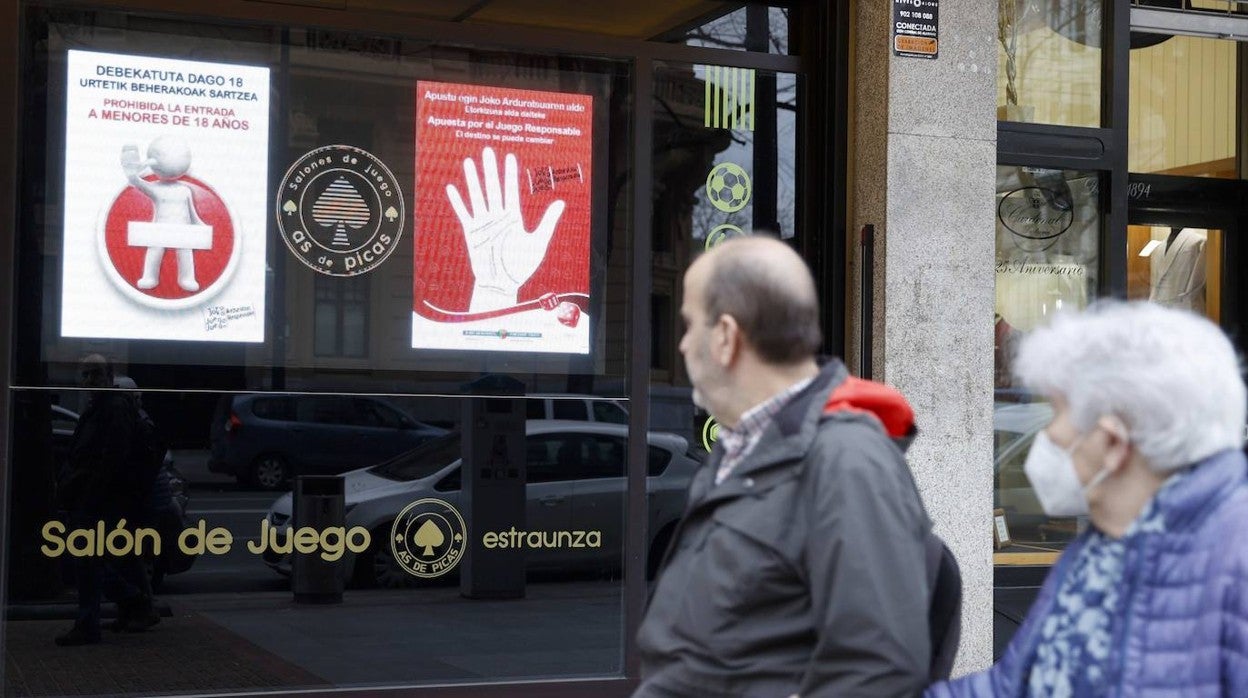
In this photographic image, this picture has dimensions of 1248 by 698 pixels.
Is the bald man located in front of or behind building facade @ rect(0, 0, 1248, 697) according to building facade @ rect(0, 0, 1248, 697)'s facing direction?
in front

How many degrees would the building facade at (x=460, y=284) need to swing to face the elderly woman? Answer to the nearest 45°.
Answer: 0° — it already faces them

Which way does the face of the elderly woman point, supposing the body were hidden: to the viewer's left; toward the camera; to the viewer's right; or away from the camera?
to the viewer's left

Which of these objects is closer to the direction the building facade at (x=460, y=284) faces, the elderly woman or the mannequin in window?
the elderly woman

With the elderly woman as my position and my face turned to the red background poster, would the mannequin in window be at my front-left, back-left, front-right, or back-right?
front-right

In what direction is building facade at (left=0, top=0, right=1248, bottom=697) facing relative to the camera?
toward the camera

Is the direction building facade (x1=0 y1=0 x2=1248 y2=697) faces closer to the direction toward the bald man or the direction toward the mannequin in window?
the bald man

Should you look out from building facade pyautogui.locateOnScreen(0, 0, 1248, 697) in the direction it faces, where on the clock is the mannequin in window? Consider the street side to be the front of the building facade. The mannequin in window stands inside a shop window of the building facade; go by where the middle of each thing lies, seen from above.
The mannequin in window is roughly at 8 o'clock from the building facade.

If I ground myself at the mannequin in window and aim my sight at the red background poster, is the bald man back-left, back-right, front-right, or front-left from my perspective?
front-left
